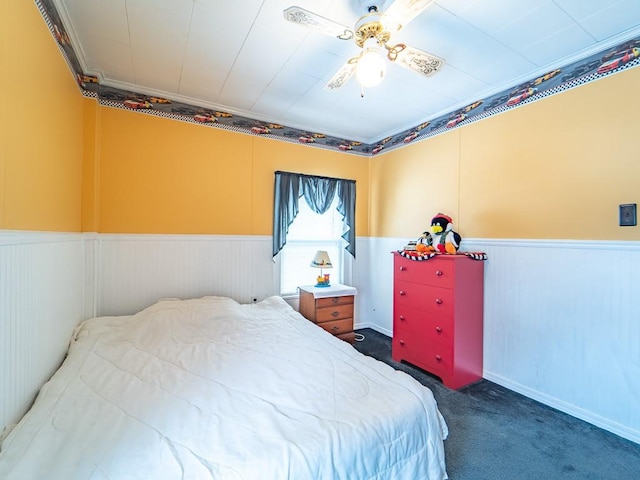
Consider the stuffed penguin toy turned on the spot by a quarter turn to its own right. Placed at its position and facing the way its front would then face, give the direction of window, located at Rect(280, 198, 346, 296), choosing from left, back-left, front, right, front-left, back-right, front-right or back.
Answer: front-left

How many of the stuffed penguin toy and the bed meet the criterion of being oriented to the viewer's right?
0

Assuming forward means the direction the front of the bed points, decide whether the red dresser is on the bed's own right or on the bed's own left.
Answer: on the bed's own left

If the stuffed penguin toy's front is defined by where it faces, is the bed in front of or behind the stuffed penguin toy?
in front

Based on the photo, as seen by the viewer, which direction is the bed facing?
toward the camera

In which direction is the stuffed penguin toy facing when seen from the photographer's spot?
facing the viewer and to the left of the viewer

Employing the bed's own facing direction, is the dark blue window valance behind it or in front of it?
behind

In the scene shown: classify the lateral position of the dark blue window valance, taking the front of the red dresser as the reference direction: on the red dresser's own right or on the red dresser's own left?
on the red dresser's own right

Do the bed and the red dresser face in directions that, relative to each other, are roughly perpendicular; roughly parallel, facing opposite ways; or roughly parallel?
roughly perpendicular
